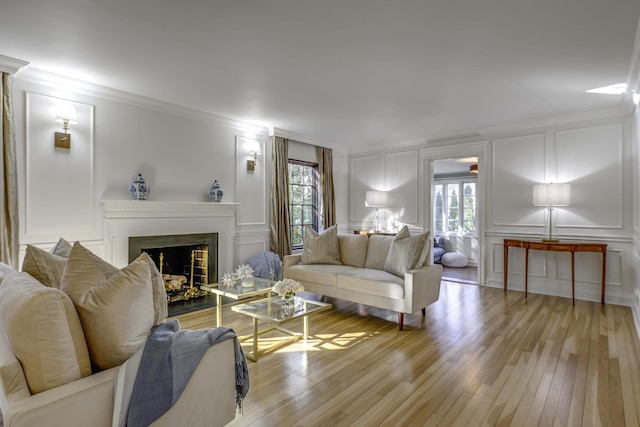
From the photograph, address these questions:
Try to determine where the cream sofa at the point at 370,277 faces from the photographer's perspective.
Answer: facing the viewer and to the left of the viewer

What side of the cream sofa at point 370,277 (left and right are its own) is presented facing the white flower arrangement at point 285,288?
front

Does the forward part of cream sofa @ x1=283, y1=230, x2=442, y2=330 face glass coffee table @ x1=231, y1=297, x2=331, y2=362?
yes

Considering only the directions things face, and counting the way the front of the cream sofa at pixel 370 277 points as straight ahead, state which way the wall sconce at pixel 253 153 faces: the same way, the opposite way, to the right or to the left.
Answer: to the left

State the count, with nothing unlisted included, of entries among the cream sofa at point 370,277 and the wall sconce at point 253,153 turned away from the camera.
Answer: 0

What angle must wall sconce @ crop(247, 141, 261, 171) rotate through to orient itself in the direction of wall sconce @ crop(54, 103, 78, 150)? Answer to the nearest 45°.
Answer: approximately 90° to its right

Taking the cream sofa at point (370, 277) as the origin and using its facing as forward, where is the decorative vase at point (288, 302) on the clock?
The decorative vase is roughly at 12 o'clock from the cream sofa.

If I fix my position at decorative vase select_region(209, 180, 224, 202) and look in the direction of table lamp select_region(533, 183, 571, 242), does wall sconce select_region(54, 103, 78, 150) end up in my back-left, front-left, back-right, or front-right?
back-right

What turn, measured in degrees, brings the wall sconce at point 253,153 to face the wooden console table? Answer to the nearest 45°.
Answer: approximately 45° to its left

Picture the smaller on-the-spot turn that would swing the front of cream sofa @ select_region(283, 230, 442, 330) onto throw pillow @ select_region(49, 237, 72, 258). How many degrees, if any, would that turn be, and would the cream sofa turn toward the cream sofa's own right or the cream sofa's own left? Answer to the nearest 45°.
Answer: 0° — it already faces it

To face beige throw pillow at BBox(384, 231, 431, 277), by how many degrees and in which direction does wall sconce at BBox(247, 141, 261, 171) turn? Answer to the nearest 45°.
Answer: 0° — it already faces it

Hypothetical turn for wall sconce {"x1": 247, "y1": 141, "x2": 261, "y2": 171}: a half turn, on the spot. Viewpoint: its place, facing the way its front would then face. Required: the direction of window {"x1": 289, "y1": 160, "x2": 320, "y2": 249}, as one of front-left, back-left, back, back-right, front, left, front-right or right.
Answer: right
